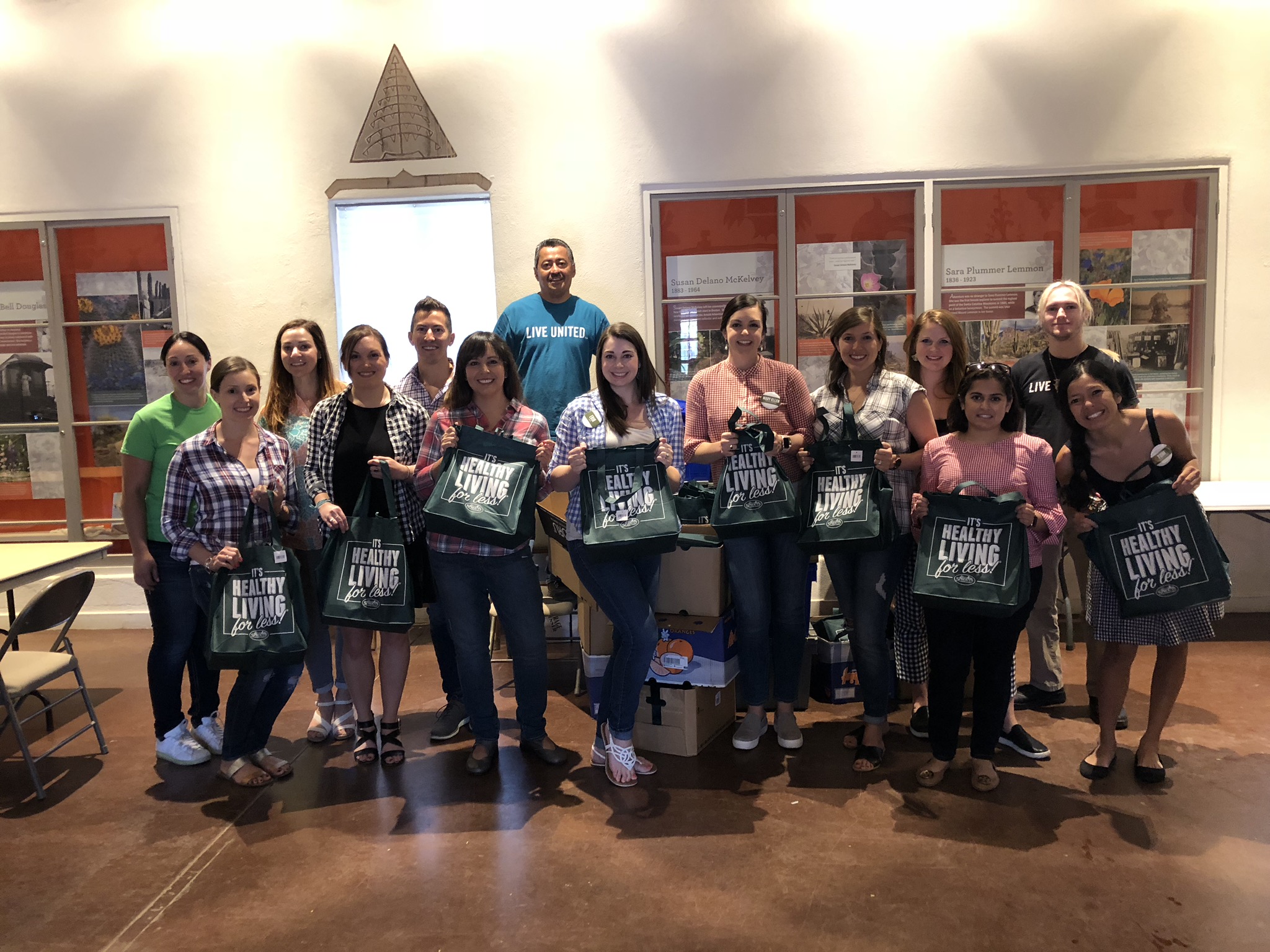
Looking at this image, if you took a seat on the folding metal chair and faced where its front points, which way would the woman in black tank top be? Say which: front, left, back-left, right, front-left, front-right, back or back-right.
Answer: back

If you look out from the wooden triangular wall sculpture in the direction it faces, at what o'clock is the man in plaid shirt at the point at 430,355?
The man in plaid shirt is roughly at 12 o'clock from the wooden triangular wall sculpture.
